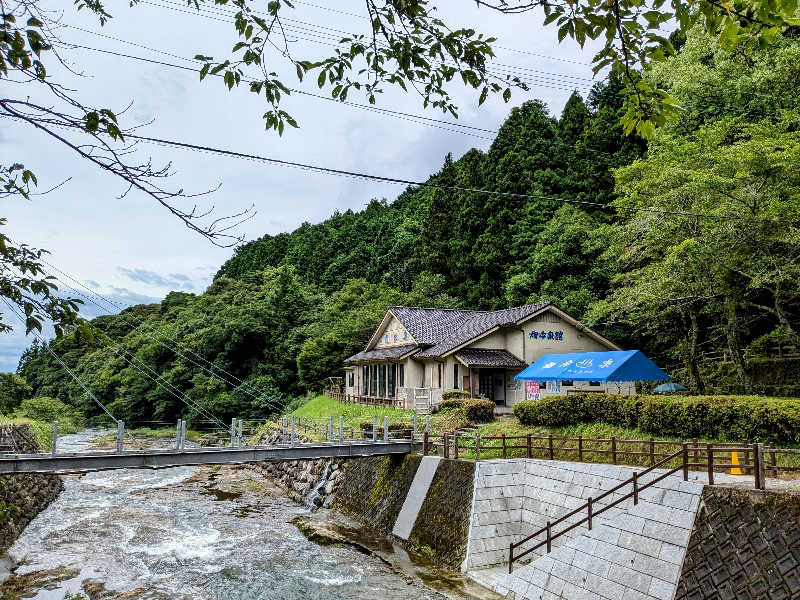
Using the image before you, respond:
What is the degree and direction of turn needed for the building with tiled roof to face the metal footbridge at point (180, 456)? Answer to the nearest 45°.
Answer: approximately 90° to its right

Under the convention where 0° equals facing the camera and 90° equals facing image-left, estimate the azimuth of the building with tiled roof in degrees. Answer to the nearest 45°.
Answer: approximately 315°

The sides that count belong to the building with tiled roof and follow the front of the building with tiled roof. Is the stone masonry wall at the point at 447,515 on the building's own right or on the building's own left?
on the building's own right

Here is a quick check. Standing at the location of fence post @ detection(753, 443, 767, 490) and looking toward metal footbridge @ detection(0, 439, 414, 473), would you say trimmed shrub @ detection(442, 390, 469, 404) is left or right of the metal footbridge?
right

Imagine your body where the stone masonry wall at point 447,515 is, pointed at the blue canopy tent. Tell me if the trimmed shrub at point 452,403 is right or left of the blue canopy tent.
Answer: left

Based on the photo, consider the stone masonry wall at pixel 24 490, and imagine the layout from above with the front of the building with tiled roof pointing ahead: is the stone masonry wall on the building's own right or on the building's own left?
on the building's own right

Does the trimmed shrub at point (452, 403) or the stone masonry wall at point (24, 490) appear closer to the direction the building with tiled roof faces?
the trimmed shrub

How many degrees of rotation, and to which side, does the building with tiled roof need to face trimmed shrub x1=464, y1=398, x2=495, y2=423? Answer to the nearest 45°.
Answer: approximately 45° to its right

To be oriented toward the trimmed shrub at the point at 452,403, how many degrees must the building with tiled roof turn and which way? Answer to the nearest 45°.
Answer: approximately 45° to its right

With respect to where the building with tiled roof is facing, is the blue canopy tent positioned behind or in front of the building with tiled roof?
in front
